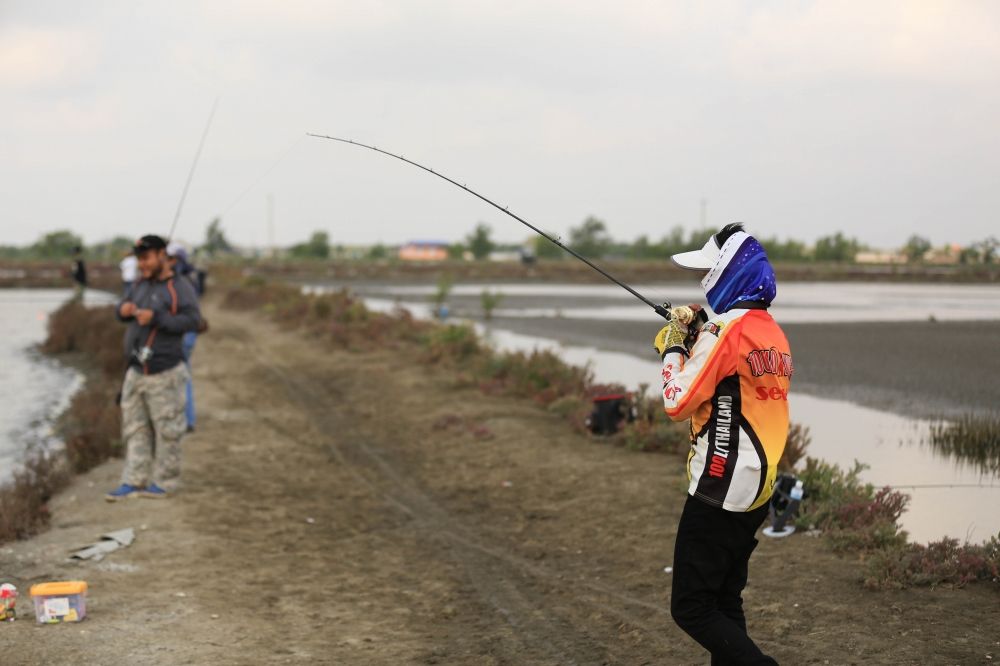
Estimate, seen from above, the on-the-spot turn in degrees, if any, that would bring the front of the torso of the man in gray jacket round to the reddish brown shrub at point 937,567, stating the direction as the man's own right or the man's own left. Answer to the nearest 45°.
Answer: approximately 90° to the man's own left

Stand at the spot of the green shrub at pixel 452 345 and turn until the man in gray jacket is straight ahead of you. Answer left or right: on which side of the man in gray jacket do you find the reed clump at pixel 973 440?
left

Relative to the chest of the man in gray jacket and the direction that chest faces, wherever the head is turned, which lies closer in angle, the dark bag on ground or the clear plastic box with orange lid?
the clear plastic box with orange lid

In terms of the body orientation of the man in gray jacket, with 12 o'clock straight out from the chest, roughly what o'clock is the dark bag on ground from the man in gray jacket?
The dark bag on ground is roughly at 7 o'clock from the man in gray jacket.

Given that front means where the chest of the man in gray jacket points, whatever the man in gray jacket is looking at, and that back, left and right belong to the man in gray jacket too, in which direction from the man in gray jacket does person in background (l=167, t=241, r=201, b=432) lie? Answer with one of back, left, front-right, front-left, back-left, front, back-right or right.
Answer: back-right

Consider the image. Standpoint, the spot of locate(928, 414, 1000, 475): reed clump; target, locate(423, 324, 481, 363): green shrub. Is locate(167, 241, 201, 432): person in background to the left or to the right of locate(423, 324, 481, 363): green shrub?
left

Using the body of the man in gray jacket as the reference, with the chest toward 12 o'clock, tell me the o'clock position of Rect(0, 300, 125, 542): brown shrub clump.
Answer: The brown shrub clump is roughly at 4 o'clock from the man in gray jacket.

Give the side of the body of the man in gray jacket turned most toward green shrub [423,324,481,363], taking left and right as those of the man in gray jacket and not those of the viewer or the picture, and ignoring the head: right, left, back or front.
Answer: back

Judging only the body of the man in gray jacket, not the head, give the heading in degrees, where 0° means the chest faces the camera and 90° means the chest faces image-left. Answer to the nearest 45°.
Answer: approximately 45°

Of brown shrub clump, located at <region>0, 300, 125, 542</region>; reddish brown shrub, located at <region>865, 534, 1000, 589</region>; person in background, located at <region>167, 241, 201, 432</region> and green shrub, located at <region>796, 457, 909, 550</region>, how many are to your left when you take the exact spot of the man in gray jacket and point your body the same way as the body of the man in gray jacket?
2

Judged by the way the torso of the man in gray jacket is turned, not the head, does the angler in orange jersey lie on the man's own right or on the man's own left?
on the man's own left
